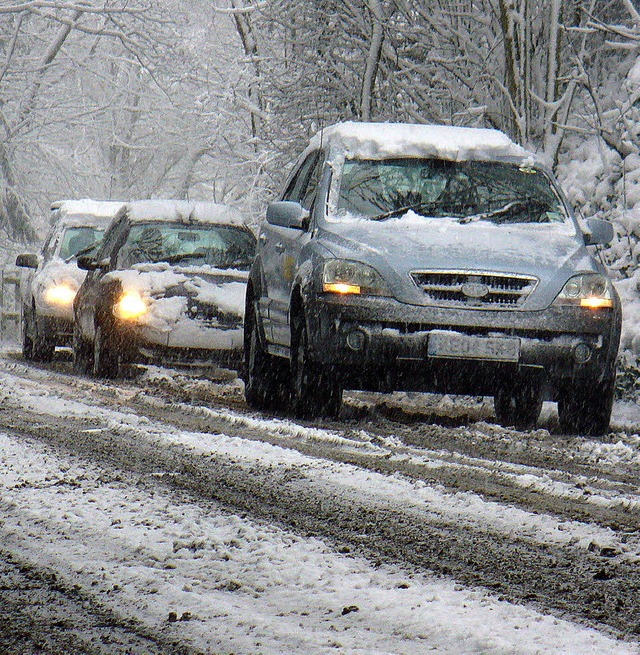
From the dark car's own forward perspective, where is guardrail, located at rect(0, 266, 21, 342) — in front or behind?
behind

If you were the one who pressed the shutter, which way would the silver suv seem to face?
facing the viewer

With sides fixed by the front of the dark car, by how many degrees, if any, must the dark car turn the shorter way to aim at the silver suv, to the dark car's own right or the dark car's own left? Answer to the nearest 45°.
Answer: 0° — it already faces it

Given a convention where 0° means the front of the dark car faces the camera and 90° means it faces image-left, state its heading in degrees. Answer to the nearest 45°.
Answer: approximately 315°

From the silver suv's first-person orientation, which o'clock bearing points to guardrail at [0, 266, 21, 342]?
The guardrail is roughly at 5 o'clock from the silver suv.

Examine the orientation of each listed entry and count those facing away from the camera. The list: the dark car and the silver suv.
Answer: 0

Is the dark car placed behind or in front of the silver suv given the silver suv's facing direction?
behind
